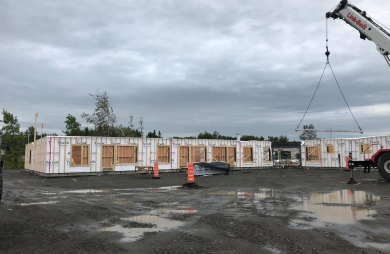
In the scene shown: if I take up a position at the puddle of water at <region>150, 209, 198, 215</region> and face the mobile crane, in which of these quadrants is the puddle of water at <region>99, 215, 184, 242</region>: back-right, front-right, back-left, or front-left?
back-right

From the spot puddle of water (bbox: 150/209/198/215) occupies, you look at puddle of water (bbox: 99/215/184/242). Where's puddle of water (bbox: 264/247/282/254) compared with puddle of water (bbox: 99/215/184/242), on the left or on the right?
left
